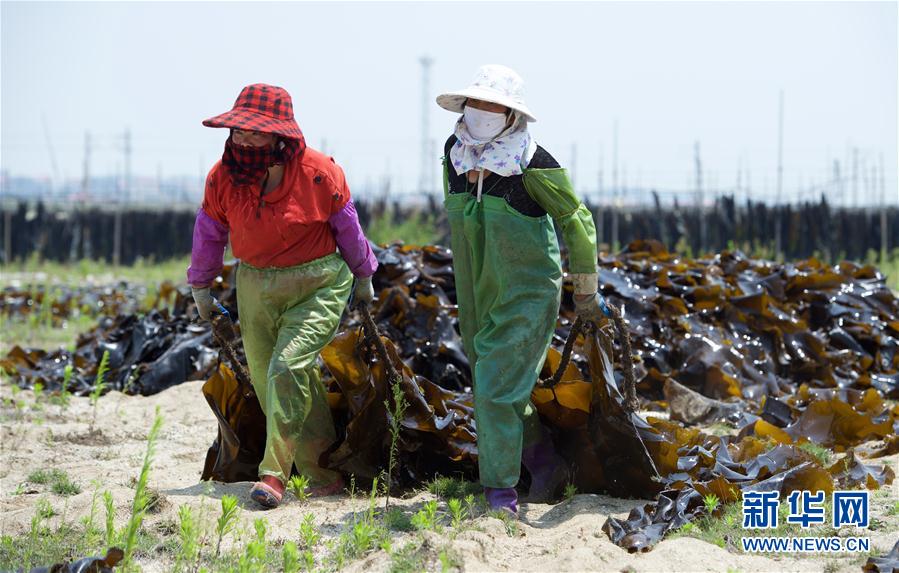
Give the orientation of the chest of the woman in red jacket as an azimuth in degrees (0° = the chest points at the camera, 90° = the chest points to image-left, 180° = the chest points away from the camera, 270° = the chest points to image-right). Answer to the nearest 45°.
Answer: approximately 45°

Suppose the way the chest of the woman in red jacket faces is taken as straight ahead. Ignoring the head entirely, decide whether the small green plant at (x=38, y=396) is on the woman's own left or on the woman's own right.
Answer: on the woman's own right

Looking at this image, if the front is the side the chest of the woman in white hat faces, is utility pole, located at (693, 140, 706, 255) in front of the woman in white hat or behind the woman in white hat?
behind

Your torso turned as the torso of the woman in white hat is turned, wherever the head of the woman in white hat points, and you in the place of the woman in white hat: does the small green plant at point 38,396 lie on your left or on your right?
on your right

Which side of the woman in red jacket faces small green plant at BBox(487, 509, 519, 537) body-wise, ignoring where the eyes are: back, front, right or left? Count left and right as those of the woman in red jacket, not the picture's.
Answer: left

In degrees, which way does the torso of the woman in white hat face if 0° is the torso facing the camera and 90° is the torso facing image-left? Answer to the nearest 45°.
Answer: approximately 45°

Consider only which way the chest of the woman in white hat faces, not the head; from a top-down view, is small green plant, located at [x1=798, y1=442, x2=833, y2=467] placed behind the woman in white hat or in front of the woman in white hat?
behind
